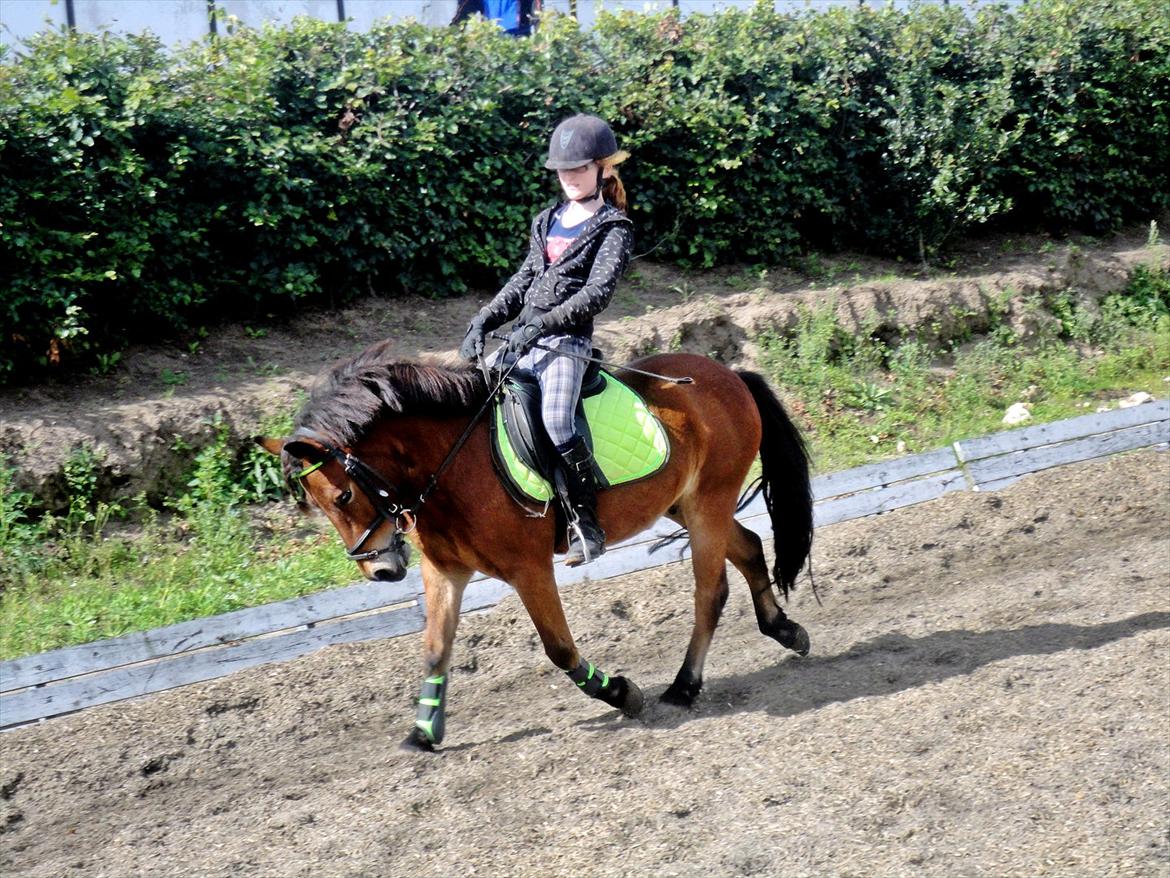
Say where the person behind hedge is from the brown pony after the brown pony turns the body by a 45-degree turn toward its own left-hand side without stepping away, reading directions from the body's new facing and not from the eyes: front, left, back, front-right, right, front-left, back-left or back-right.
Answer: back

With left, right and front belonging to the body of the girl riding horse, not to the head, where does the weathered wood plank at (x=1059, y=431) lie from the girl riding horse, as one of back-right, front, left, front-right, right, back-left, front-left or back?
back

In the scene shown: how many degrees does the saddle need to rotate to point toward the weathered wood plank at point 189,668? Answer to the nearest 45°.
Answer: approximately 45° to its right

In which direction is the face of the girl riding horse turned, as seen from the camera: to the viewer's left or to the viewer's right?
to the viewer's left

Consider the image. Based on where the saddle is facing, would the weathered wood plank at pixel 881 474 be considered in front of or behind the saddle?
behind

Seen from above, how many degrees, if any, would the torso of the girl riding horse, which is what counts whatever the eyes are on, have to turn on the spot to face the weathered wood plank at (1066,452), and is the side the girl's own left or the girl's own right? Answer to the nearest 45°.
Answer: approximately 180°

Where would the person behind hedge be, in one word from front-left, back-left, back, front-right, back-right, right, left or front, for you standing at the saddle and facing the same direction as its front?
back-right

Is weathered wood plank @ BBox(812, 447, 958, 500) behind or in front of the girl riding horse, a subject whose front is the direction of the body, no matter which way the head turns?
behind

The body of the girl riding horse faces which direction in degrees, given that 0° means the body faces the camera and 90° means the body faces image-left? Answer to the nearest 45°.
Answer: approximately 45°
